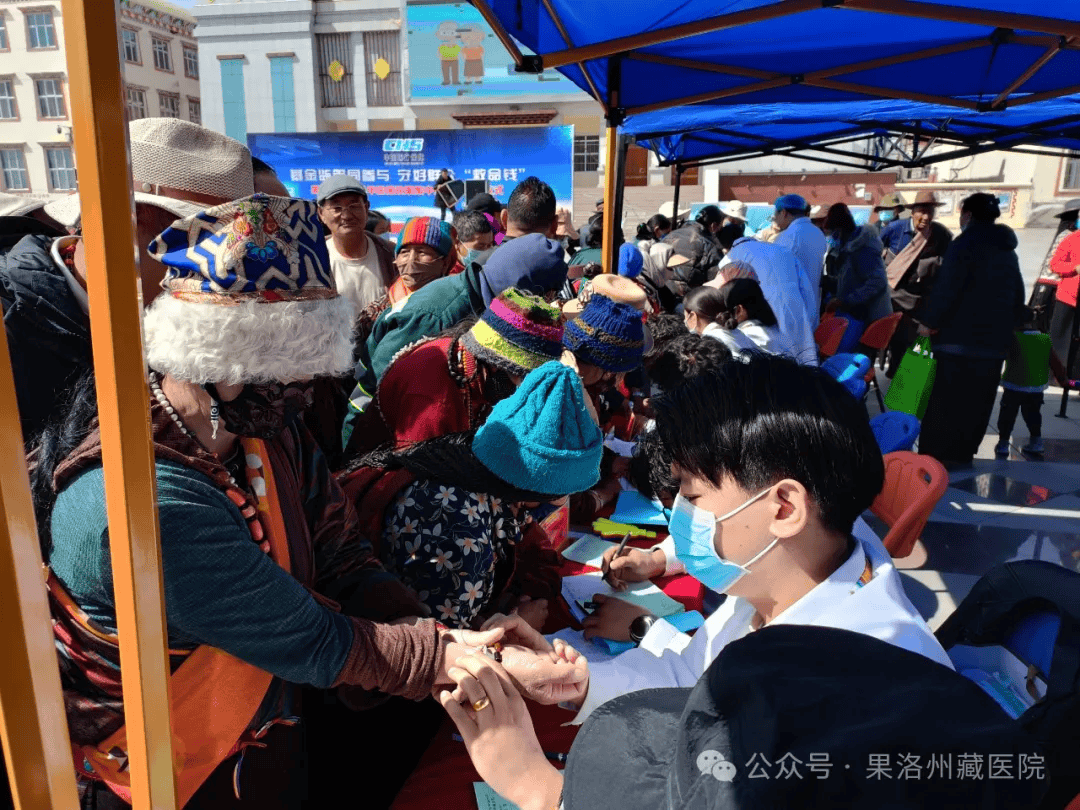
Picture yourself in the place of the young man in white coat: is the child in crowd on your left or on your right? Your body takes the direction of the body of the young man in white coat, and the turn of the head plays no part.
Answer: on your right

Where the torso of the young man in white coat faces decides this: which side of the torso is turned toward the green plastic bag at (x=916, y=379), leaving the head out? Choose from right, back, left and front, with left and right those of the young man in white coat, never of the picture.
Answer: right

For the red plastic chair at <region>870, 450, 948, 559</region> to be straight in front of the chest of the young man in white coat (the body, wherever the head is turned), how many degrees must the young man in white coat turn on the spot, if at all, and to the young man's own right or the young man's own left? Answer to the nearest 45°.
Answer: approximately 90° to the young man's own right

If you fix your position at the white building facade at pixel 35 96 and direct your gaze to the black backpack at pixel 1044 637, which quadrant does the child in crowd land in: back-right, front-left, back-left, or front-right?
front-left

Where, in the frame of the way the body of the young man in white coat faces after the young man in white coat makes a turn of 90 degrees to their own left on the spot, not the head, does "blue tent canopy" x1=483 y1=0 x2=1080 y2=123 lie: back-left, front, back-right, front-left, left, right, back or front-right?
back

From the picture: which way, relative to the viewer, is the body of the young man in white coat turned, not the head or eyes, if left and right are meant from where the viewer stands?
facing to the left of the viewer

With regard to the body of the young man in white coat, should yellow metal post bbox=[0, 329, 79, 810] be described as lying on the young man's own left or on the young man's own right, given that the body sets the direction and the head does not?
on the young man's own left

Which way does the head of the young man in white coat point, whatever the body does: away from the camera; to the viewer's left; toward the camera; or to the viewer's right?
to the viewer's left
